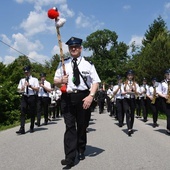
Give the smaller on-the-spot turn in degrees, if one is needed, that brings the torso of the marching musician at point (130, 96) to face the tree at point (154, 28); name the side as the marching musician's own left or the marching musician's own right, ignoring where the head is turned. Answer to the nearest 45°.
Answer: approximately 180°

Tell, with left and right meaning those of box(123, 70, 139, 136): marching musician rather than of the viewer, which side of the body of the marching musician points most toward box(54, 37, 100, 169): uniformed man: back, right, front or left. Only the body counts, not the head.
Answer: front

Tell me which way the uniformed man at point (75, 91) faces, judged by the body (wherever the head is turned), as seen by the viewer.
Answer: toward the camera

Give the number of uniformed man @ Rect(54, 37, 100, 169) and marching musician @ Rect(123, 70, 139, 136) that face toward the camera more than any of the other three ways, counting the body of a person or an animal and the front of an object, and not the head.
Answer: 2

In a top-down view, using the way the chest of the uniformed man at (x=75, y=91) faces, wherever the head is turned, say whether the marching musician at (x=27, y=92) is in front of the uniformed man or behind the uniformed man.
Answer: behind

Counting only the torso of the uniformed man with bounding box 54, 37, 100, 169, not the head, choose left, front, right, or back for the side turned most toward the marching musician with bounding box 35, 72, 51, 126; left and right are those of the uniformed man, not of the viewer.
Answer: back

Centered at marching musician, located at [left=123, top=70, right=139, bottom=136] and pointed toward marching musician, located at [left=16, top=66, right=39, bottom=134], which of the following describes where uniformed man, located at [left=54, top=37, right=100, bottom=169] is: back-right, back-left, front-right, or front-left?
front-left

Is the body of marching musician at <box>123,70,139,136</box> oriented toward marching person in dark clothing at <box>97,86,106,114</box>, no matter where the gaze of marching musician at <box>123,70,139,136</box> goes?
no

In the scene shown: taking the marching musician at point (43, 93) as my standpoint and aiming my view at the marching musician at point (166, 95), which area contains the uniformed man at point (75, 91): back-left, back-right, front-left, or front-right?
front-right

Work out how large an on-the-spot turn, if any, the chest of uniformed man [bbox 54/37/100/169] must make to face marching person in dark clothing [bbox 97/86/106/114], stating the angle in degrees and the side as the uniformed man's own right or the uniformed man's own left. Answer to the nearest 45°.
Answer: approximately 180°

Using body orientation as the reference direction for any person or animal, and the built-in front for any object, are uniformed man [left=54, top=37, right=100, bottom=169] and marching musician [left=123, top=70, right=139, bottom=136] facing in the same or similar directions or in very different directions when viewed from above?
same or similar directions

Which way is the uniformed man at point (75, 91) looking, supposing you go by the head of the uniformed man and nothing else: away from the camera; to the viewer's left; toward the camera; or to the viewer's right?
toward the camera

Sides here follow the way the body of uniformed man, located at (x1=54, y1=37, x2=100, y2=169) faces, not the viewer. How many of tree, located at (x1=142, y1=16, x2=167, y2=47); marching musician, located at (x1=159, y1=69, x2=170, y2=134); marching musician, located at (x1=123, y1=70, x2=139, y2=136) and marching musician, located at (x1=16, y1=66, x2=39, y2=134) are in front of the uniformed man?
0
